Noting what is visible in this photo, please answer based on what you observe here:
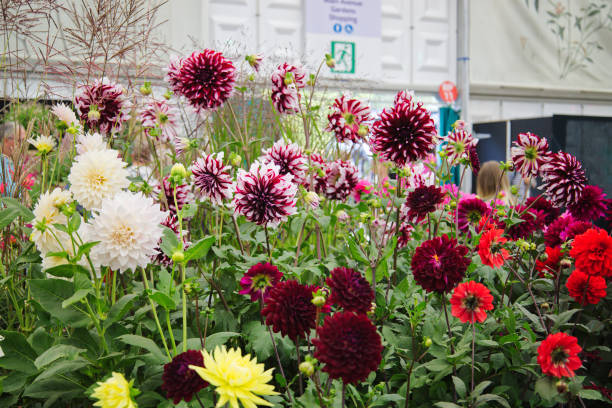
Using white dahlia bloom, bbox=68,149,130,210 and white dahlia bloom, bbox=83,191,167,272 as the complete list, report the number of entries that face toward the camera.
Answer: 2

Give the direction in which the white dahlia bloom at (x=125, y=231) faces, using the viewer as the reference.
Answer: facing the viewer

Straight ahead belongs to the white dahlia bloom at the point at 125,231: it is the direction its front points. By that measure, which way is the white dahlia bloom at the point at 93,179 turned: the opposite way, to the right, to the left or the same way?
the same way
